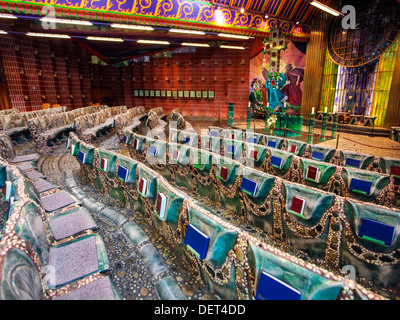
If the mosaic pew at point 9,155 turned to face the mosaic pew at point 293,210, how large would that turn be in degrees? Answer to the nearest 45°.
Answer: approximately 45° to its right

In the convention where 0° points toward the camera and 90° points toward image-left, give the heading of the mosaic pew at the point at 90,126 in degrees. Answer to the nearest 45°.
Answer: approximately 315°

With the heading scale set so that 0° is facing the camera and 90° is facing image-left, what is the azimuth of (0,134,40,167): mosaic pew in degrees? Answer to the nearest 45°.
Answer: approximately 270°

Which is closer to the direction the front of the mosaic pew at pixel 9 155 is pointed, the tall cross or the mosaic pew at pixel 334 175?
the tall cross

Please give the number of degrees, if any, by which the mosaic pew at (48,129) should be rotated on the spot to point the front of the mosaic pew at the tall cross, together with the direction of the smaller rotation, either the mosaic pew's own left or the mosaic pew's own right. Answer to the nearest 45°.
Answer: approximately 45° to the mosaic pew's own left
